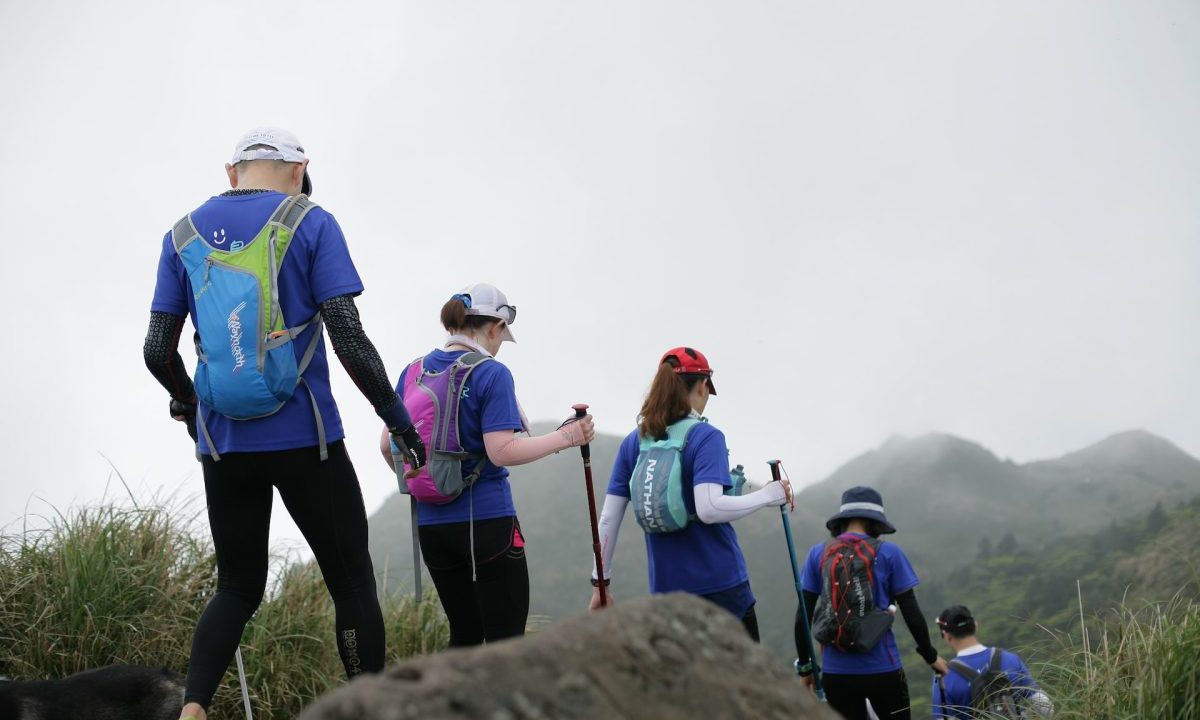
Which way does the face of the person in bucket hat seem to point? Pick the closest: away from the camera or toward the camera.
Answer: away from the camera

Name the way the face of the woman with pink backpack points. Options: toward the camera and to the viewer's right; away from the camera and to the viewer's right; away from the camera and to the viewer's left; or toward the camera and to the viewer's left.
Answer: away from the camera and to the viewer's right

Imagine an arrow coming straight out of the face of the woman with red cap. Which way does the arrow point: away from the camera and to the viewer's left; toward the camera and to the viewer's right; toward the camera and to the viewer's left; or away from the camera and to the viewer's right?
away from the camera and to the viewer's right

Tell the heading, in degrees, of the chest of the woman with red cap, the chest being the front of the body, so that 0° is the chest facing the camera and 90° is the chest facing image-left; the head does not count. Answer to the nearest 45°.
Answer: approximately 225°

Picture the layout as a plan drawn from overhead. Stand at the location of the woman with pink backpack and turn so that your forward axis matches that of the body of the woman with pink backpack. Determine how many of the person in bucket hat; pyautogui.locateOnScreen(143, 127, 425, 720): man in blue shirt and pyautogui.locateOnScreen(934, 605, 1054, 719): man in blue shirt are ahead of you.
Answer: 2

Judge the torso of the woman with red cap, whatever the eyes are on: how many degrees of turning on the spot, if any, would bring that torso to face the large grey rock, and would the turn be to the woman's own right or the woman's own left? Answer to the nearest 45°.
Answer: approximately 135° to the woman's own right

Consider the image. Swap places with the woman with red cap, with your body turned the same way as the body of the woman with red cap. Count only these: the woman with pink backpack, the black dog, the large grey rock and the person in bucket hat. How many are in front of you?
1

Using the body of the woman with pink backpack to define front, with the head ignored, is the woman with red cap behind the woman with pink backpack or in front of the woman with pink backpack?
in front

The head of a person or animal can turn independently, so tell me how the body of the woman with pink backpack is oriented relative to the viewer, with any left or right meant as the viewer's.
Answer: facing away from the viewer and to the right of the viewer
